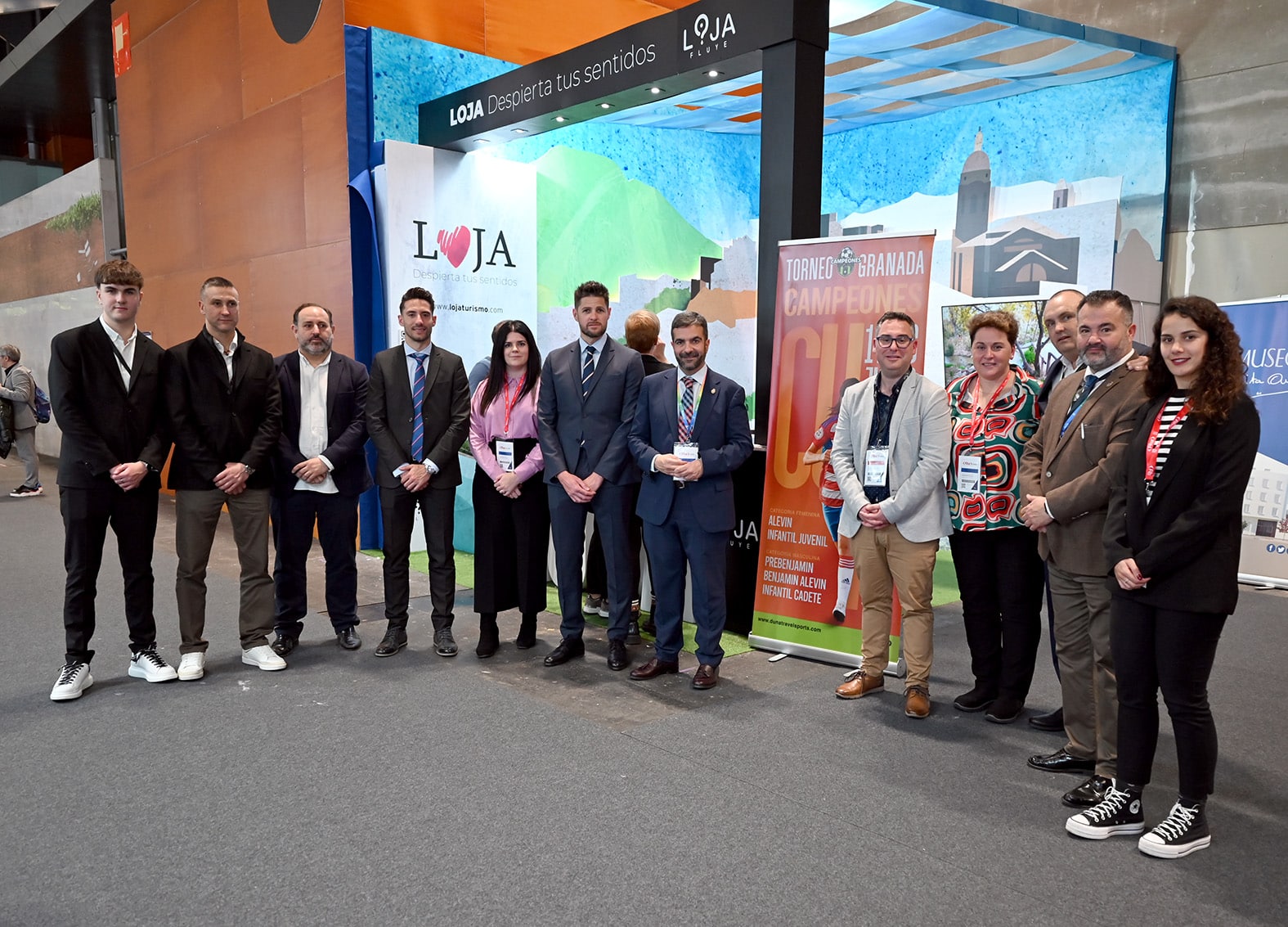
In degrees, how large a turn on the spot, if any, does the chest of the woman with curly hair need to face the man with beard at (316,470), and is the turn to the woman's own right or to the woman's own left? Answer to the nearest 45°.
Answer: approximately 45° to the woman's own right

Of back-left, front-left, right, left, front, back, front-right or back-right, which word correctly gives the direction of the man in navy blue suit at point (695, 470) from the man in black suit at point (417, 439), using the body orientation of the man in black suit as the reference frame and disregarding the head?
front-left

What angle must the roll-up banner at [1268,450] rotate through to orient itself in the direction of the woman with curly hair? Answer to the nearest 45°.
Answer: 0° — it already faces them

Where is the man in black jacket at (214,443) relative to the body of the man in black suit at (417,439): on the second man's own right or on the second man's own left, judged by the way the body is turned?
on the second man's own right

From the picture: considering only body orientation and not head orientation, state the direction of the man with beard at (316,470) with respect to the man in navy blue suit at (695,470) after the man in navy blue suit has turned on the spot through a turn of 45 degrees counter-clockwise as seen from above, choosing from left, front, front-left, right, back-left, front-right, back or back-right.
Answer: back-right

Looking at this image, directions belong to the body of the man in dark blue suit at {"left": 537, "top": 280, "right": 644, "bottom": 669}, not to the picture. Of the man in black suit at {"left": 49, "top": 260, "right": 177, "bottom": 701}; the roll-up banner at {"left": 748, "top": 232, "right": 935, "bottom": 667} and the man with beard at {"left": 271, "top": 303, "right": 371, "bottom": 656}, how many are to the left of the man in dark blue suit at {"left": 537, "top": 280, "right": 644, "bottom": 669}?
1

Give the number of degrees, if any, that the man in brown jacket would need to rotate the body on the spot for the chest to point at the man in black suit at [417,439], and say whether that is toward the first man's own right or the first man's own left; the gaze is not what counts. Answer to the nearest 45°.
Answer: approximately 45° to the first man's own right
